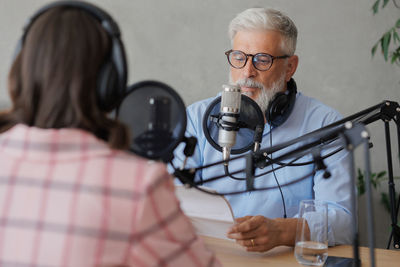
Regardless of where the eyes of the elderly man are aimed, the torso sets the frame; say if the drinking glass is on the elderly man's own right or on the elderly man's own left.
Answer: on the elderly man's own left

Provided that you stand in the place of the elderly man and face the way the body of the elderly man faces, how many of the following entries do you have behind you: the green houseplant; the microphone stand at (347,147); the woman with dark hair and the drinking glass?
1

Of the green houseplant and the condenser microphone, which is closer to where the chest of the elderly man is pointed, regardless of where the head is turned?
the condenser microphone

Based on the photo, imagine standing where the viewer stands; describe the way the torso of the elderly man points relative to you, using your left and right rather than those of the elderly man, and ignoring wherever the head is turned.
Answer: facing the viewer and to the left of the viewer

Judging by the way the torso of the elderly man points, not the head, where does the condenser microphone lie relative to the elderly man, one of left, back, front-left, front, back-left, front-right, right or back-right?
front-left

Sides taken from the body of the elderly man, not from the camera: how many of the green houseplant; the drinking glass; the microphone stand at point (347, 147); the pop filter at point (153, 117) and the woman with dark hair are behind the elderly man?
1

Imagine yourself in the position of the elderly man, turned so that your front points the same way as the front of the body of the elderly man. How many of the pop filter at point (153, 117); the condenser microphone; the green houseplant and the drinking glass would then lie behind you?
1

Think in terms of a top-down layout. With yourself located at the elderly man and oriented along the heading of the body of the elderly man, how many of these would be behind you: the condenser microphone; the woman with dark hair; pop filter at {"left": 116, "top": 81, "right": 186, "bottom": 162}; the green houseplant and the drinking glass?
1

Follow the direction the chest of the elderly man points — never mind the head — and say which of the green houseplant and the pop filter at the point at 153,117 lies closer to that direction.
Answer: the pop filter

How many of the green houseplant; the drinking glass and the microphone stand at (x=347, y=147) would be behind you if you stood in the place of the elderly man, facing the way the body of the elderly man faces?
1

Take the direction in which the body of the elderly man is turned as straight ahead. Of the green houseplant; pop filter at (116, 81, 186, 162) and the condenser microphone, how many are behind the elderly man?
1
